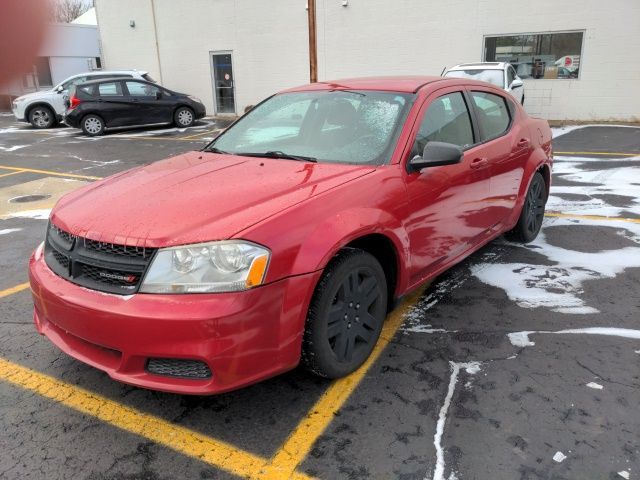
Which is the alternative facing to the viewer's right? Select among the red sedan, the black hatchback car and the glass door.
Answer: the black hatchback car

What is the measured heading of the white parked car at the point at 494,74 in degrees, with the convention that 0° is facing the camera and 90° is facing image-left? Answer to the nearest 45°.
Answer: approximately 45°

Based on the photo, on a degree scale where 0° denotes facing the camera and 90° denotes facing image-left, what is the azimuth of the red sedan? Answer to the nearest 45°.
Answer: approximately 45°

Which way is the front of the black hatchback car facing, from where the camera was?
facing to the right of the viewer

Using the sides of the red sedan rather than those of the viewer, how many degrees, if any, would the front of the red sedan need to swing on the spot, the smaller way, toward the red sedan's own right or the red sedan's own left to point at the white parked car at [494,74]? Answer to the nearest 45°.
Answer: approximately 180°

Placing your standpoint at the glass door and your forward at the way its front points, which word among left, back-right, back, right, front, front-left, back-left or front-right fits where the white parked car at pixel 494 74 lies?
front-left

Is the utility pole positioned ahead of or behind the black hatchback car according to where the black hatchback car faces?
ahead

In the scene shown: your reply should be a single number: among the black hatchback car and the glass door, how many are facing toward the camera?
1

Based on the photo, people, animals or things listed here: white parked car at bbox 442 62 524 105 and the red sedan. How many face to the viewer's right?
0

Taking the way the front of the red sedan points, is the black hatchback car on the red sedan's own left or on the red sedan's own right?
on the red sedan's own right

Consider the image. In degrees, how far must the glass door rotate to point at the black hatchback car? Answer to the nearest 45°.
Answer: approximately 45° to its right

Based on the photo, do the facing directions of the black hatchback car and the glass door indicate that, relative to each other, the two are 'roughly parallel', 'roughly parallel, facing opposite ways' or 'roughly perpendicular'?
roughly perpendicular
